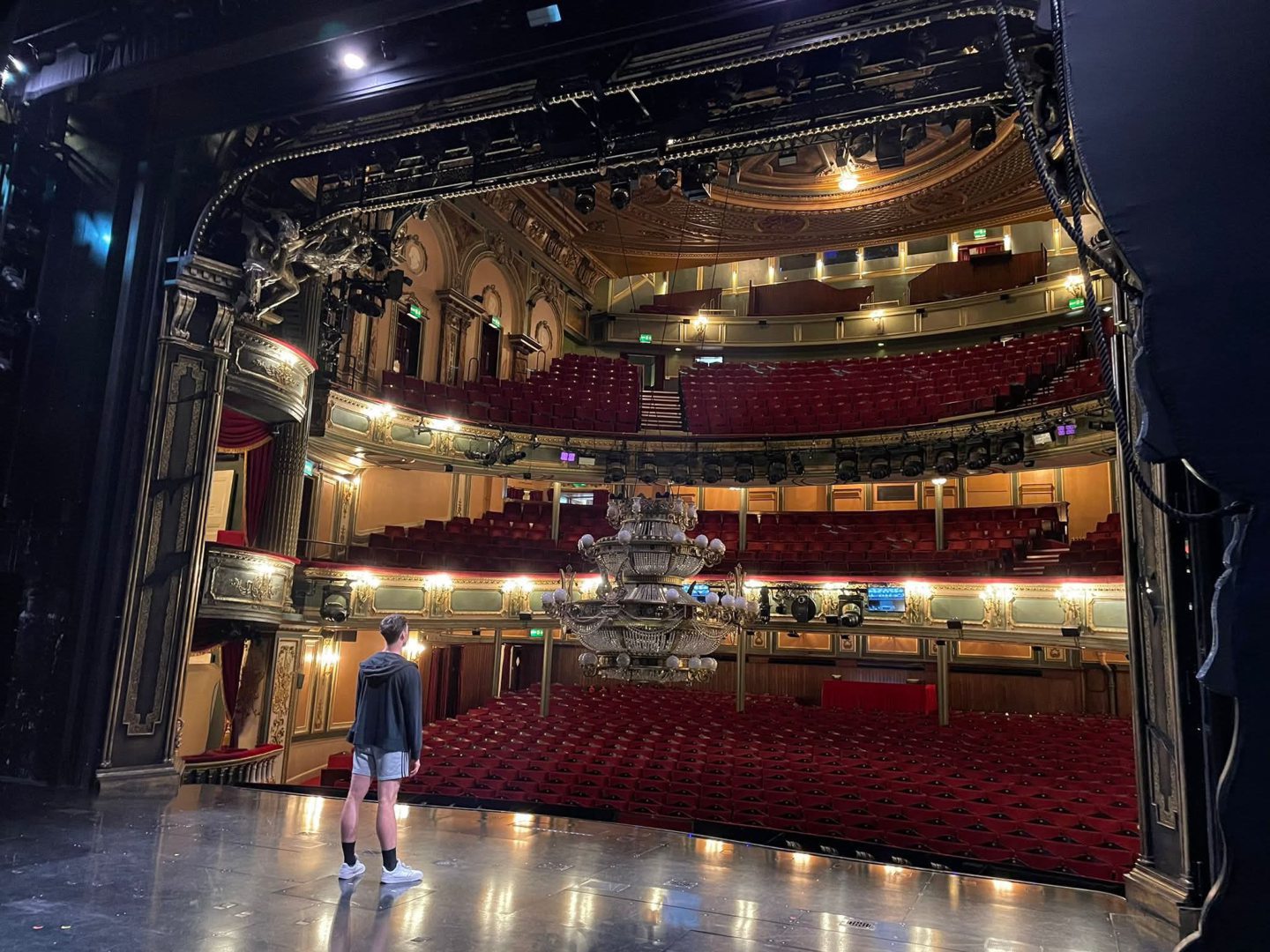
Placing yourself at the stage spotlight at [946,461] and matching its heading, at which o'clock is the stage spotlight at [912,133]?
the stage spotlight at [912,133] is roughly at 12 o'clock from the stage spotlight at [946,461].

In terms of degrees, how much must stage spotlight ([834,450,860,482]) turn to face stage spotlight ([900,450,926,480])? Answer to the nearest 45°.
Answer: approximately 90° to its left

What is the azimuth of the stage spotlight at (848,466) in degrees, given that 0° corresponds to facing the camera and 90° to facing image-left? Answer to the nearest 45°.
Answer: approximately 0°

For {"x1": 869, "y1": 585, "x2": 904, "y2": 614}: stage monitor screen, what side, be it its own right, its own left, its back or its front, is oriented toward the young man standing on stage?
front

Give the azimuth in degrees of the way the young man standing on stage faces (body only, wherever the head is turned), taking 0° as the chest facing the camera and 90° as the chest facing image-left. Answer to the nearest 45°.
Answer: approximately 225°

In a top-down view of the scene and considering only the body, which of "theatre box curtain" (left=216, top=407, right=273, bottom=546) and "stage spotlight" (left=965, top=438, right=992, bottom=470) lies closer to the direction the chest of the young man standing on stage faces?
the stage spotlight

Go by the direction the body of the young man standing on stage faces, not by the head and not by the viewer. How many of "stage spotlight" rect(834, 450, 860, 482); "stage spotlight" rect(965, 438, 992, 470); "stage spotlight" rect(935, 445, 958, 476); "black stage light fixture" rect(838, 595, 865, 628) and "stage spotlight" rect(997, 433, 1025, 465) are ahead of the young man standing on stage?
5

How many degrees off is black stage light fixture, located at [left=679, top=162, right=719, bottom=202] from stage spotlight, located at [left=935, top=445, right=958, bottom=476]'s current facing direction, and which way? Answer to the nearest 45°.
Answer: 0° — it already faces it

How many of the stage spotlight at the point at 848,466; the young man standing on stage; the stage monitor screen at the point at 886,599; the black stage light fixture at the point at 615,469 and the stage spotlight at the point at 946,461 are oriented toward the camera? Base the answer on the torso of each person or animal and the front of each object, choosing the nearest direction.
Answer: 4

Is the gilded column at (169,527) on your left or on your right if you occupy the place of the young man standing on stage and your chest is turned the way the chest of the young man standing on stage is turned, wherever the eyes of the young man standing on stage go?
on your left
